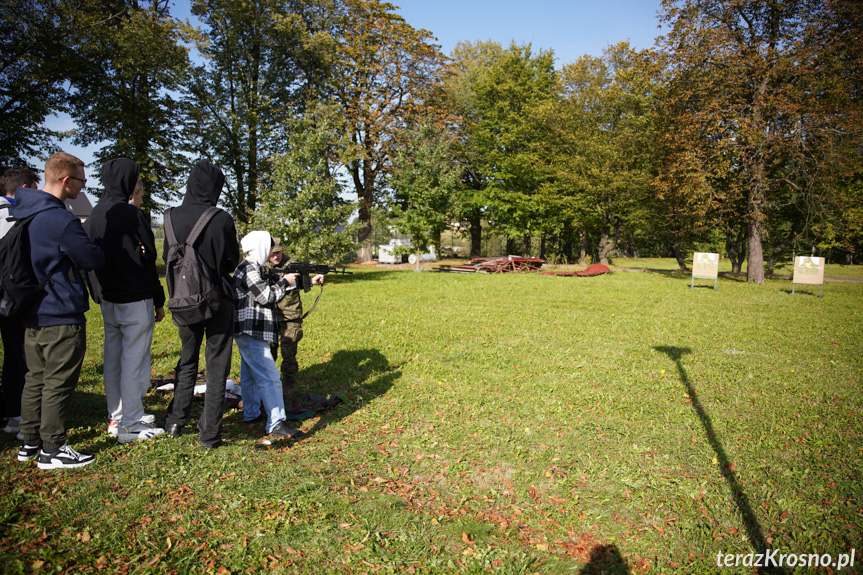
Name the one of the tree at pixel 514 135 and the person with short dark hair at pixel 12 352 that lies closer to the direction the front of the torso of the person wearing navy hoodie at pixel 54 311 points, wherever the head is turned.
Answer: the tree

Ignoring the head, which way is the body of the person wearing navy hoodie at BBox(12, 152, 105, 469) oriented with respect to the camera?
to the viewer's right

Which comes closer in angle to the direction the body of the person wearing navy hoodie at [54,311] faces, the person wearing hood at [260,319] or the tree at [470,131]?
the person wearing hood

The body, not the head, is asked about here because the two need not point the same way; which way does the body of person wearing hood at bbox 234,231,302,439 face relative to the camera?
to the viewer's right

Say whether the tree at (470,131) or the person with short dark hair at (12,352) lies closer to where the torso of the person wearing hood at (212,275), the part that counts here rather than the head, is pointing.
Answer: the tree

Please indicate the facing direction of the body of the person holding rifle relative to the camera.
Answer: to the viewer's right

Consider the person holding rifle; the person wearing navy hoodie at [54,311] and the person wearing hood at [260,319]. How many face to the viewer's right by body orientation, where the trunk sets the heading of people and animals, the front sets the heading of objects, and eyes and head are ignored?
3

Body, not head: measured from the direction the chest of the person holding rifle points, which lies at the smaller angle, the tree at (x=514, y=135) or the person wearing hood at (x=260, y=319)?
the tree

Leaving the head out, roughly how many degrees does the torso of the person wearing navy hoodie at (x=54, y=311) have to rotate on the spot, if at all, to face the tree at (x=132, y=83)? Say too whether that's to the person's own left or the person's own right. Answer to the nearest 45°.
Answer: approximately 90° to the person's own left

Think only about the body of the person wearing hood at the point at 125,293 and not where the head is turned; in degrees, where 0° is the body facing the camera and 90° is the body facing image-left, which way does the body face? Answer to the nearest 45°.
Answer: approximately 225°

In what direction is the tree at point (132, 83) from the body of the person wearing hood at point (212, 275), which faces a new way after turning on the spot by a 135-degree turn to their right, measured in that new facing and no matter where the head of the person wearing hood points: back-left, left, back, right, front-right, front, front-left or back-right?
back

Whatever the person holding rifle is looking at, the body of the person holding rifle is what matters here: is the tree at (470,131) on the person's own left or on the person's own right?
on the person's own left

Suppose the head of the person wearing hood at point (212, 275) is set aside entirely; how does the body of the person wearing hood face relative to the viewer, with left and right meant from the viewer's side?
facing away from the viewer and to the right of the viewer

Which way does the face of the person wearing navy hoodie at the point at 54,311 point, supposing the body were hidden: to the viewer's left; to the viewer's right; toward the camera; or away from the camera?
to the viewer's right

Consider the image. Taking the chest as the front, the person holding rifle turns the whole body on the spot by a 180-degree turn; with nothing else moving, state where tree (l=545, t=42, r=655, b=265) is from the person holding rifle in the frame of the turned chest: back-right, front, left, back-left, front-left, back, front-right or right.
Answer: back-right
